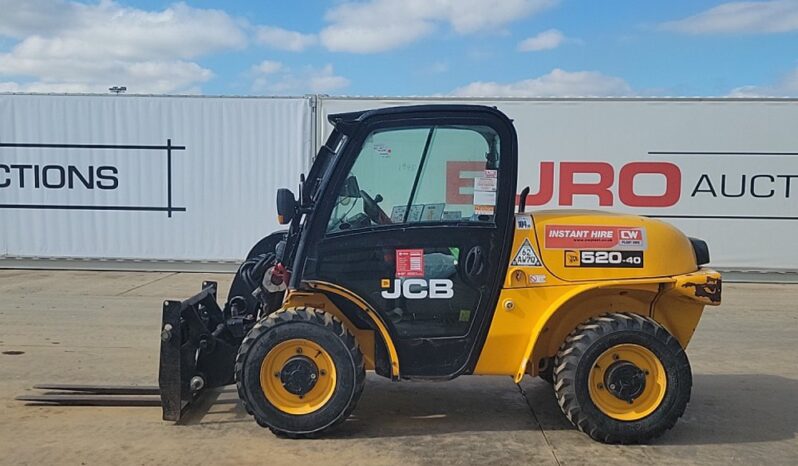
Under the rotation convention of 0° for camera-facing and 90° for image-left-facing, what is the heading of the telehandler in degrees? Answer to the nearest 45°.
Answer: approximately 90°

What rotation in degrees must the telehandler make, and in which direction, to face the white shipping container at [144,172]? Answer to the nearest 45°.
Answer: approximately 45° to its right

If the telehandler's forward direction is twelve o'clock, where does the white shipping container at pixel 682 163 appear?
The white shipping container is roughly at 4 o'clock from the telehandler.
